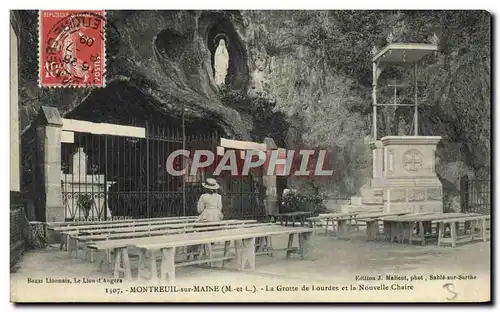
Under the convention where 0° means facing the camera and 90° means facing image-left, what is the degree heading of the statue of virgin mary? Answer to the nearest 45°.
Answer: approximately 0°

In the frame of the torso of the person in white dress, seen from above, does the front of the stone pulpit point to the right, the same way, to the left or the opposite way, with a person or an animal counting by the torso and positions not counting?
the opposite way

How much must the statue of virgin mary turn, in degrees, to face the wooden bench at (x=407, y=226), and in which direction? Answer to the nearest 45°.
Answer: approximately 90° to its left

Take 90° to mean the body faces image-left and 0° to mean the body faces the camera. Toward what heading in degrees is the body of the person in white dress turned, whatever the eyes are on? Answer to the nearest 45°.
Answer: approximately 180°

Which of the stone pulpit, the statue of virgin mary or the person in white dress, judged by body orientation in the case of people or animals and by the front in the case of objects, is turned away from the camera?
the person in white dress

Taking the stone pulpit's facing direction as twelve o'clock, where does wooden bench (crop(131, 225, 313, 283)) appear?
The wooden bench is roughly at 1 o'clock from the stone pulpit.
